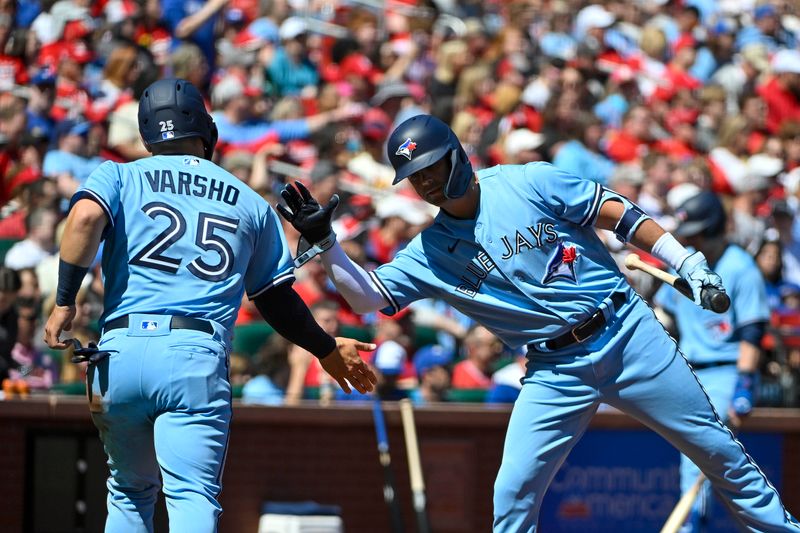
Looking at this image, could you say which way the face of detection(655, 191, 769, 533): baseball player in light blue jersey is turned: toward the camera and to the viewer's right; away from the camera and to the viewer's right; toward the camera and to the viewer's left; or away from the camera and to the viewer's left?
toward the camera and to the viewer's left

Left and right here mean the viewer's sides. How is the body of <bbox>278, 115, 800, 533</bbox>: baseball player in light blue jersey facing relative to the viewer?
facing the viewer

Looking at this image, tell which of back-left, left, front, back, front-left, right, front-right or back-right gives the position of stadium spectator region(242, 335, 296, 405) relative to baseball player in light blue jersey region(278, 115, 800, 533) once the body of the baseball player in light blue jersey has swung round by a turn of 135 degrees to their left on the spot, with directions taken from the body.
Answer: left

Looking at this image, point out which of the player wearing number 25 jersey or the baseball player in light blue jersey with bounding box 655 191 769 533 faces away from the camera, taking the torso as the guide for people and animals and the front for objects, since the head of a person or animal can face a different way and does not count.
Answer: the player wearing number 25 jersey

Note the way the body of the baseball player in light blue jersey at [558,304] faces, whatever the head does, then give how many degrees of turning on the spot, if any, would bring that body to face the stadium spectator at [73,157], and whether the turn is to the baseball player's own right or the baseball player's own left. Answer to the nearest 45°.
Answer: approximately 135° to the baseball player's own right

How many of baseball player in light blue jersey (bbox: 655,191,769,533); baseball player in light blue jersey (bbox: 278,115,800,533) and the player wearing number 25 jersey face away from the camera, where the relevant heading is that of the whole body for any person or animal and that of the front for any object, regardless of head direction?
1

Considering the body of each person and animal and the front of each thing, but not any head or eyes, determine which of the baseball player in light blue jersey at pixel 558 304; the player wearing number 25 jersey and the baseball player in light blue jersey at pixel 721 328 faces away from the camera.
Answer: the player wearing number 25 jersey

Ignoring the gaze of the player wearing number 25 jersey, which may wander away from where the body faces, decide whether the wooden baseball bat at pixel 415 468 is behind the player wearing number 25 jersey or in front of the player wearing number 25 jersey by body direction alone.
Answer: in front

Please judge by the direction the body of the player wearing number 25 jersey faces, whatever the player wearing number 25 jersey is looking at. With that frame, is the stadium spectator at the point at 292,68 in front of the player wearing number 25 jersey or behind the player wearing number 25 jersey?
in front

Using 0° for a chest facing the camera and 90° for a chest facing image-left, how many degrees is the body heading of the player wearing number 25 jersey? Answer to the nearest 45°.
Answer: approximately 180°

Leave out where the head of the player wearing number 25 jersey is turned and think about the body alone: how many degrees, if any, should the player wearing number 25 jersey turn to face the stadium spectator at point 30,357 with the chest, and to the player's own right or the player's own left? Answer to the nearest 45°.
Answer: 0° — they already face them

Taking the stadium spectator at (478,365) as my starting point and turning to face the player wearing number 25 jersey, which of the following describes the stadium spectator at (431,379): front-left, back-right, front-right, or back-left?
front-right

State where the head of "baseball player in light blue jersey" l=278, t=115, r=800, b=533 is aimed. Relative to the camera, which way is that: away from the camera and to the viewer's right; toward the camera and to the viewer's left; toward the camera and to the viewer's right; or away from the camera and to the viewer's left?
toward the camera and to the viewer's left
